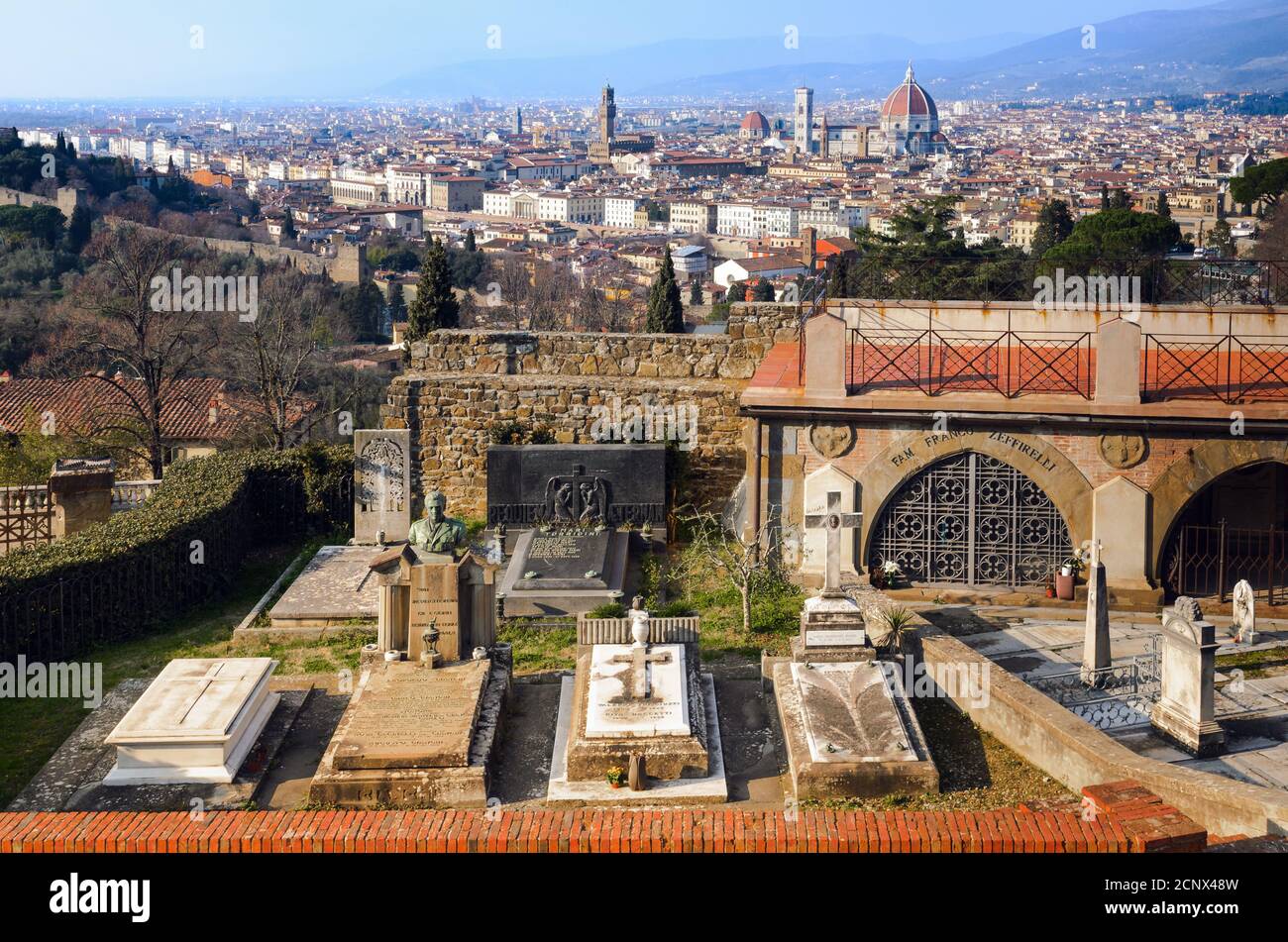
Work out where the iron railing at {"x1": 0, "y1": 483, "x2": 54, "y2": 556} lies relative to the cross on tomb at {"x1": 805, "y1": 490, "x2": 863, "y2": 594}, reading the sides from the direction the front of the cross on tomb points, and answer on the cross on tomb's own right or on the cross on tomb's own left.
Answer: on the cross on tomb's own right

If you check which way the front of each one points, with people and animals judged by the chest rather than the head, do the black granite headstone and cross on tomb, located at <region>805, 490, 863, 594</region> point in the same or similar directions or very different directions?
same or similar directions

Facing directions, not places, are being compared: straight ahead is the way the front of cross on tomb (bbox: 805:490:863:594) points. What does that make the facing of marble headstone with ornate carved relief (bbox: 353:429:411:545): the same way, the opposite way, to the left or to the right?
the same way

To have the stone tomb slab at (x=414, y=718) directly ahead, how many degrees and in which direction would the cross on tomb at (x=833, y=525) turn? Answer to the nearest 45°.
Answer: approximately 45° to its right

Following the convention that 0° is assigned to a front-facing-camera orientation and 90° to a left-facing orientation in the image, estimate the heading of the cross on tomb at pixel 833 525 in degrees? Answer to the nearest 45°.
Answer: approximately 0°

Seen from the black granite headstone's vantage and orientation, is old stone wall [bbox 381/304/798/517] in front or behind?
behind

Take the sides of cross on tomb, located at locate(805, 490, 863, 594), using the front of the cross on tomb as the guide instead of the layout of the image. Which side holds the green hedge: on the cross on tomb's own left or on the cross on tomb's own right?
on the cross on tomb's own right

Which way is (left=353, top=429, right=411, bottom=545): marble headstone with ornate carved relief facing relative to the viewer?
toward the camera

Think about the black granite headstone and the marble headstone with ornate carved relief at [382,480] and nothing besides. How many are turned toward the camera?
2

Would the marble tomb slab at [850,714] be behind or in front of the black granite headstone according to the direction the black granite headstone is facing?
in front

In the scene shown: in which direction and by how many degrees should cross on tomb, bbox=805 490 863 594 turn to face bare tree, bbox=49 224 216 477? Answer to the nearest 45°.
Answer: approximately 135° to its right

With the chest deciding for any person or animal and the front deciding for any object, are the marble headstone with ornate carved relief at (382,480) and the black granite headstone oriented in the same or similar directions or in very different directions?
same or similar directions

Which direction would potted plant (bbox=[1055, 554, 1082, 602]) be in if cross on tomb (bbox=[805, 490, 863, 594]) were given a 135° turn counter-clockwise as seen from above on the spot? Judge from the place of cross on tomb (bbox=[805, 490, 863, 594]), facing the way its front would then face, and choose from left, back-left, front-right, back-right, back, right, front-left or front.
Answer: front

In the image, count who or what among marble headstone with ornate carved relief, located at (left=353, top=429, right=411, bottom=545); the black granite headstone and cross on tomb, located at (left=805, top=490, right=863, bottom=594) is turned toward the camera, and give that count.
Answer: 3

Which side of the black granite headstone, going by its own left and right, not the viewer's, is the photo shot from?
front

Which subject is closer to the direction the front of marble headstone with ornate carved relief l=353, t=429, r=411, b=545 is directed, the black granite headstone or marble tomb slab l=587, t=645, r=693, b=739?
the marble tomb slab
